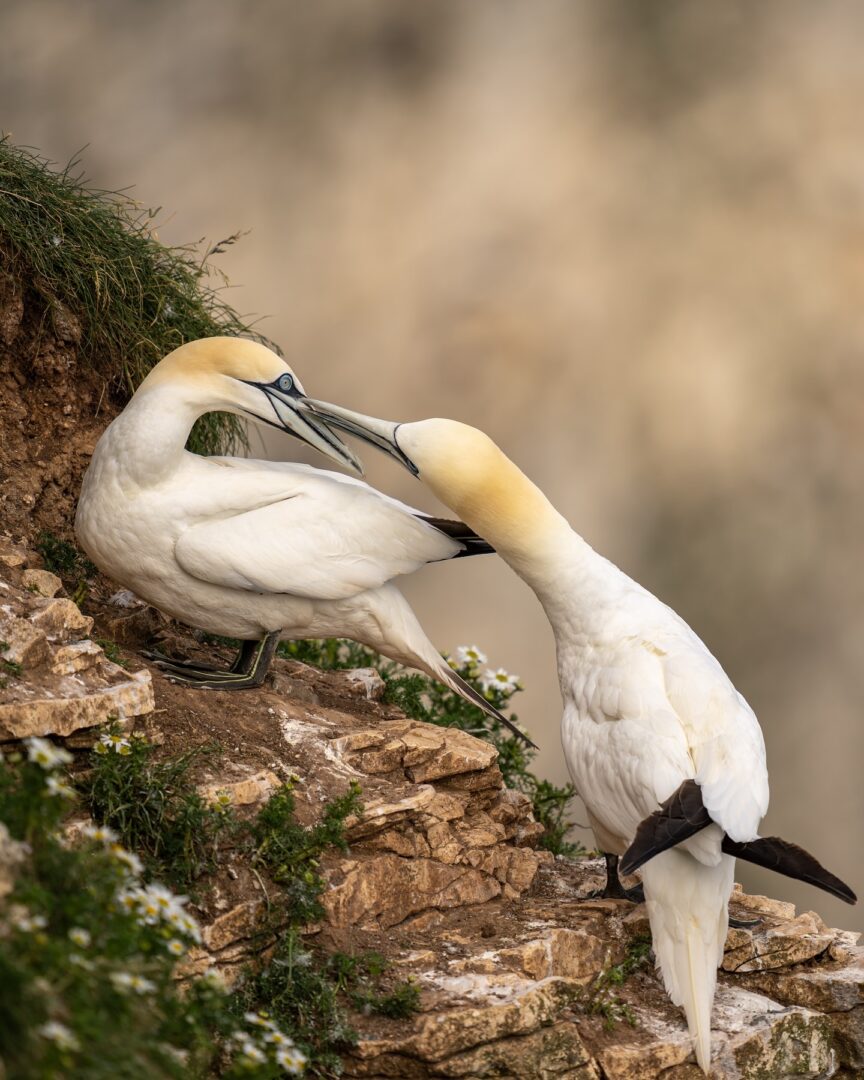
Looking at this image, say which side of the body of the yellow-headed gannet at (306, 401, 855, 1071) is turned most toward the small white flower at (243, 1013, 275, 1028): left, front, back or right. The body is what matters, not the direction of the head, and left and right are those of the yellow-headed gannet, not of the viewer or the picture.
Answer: left

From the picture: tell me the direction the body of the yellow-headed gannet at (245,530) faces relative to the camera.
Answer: to the viewer's left

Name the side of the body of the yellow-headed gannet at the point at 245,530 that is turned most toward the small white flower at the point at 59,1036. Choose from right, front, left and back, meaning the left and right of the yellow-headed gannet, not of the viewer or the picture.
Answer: left

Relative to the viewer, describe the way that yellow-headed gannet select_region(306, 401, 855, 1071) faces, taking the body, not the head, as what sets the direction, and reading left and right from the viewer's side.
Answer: facing away from the viewer and to the left of the viewer
